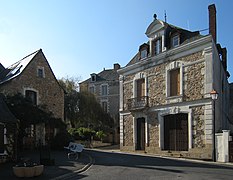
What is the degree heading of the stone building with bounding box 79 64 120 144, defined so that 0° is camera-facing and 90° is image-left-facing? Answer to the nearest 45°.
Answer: approximately 45°

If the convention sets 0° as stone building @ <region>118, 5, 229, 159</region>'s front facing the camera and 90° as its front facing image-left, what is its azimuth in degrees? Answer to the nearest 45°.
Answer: approximately 45°
